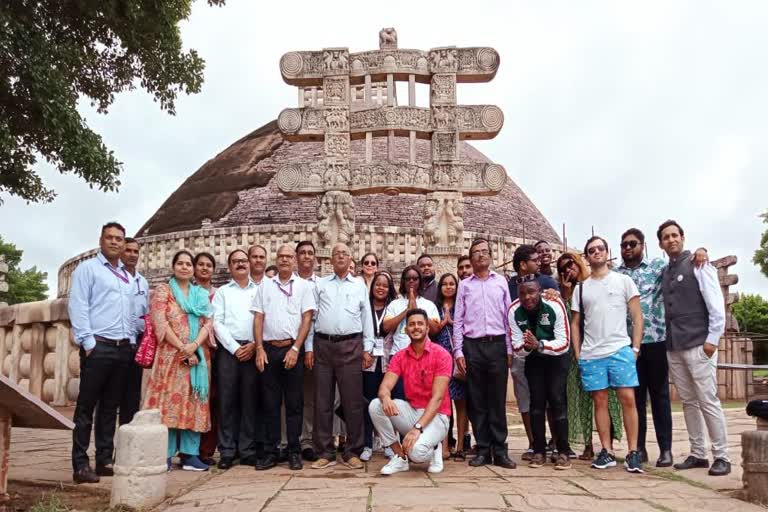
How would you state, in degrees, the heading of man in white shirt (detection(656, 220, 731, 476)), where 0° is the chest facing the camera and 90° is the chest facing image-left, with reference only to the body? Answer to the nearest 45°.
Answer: approximately 45°

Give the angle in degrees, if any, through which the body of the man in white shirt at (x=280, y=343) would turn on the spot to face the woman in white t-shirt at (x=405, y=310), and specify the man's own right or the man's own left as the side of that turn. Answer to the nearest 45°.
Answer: approximately 90° to the man's own left

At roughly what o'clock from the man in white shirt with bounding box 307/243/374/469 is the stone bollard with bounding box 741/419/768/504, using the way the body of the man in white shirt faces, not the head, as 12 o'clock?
The stone bollard is roughly at 10 o'clock from the man in white shirt.

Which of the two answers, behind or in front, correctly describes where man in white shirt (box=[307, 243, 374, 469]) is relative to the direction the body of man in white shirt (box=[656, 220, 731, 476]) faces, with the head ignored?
in front

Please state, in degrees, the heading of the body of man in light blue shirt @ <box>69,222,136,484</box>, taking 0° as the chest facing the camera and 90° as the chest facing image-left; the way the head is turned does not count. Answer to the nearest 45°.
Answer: approximately 315°

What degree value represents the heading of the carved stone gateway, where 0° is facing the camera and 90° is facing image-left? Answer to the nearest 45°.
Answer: approximately 0°

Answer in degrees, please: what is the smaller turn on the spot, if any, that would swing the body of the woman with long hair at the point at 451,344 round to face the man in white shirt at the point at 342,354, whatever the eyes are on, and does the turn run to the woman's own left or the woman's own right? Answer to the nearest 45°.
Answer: approximately 45° to the woman's own right

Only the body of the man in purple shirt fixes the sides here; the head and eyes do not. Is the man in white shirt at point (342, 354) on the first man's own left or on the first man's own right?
on the first man's own right

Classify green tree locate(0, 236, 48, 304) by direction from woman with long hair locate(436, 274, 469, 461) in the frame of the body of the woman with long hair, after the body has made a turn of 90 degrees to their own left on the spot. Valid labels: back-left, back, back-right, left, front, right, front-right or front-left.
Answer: back-left

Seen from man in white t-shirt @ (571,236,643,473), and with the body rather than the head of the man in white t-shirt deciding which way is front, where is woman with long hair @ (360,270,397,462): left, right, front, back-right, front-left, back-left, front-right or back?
right

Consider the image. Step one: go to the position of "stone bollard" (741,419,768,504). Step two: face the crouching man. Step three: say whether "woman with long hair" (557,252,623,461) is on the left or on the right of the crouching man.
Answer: right

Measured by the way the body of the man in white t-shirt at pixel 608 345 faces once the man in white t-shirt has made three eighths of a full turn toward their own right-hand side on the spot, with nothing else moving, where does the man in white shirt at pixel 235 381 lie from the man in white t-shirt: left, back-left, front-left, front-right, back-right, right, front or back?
front-left
